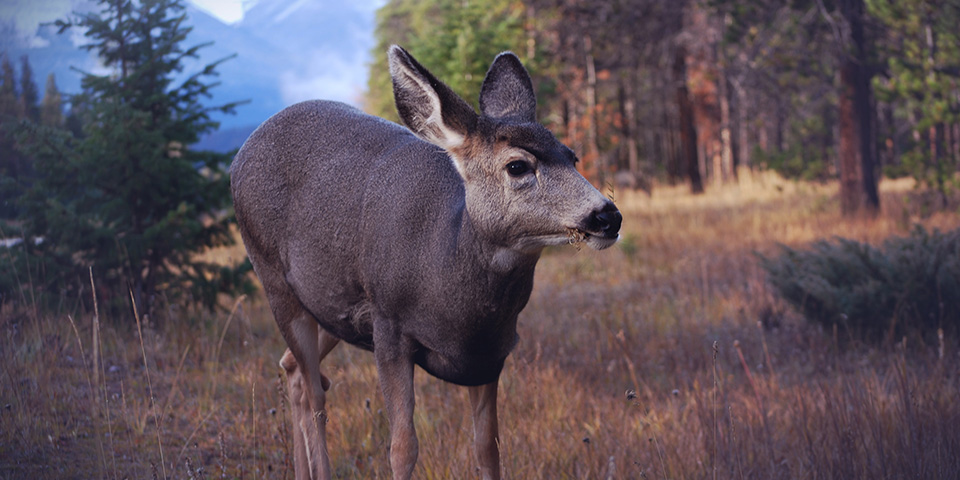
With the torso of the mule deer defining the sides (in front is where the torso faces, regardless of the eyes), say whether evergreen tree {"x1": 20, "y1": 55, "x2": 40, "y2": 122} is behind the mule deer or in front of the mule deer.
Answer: behind

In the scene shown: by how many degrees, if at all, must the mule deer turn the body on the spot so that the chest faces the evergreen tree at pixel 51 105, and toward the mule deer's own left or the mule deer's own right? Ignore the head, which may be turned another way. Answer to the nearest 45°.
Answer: approximately 180°

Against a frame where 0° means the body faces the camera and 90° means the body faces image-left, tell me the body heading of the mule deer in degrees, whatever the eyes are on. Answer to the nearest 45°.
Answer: approximately 315°

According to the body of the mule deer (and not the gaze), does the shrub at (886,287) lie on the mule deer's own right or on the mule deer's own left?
on the mule deer's own left

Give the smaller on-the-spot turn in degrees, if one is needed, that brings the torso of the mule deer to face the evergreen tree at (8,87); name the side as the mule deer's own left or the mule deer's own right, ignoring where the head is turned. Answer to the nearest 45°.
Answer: approximately 180°

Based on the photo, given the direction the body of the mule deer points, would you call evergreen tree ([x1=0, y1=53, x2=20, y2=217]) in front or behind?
behind

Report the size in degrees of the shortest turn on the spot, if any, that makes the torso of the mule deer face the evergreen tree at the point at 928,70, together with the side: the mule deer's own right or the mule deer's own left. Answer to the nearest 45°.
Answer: approximately 90° to the mule deer's own left

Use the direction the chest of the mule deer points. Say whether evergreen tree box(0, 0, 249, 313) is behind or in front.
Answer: behind
